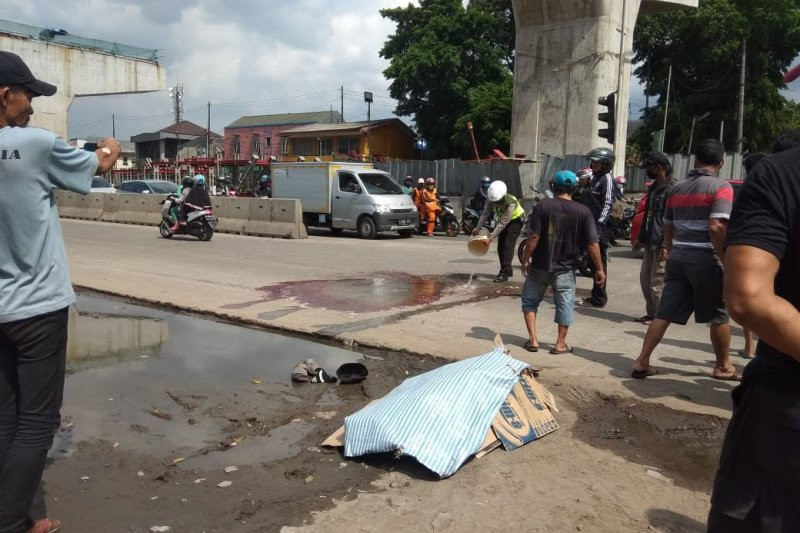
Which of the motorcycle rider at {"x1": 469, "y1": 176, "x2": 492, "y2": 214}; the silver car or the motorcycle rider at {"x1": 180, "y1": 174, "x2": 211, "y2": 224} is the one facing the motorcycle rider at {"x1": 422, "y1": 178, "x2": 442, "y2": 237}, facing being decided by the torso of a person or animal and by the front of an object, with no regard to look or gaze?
the silver car

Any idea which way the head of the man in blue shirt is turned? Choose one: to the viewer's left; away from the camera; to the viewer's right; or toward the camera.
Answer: to the viewer's right

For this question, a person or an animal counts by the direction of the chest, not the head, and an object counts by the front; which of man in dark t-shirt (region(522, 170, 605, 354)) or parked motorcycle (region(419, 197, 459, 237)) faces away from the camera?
the man in dark t-shirt

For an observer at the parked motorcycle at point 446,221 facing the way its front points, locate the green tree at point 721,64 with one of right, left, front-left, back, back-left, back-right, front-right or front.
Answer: left

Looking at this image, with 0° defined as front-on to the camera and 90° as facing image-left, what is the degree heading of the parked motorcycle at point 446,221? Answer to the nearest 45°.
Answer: approximately 315°

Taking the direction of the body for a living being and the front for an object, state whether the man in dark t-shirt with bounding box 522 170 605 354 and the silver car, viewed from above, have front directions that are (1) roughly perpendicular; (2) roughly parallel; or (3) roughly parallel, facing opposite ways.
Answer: roughly perpendicular

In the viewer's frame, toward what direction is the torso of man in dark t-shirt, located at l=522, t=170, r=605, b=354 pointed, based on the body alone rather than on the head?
away from the camera

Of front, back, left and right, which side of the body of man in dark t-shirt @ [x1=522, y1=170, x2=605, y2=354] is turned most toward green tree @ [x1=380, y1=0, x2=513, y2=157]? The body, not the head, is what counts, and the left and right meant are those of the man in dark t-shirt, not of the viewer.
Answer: front

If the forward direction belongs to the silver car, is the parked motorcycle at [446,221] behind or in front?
in front

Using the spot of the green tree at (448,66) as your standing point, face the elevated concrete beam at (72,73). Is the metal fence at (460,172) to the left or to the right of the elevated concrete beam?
left

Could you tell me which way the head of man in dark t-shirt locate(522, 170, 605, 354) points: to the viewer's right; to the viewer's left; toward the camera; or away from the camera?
away from the camera
